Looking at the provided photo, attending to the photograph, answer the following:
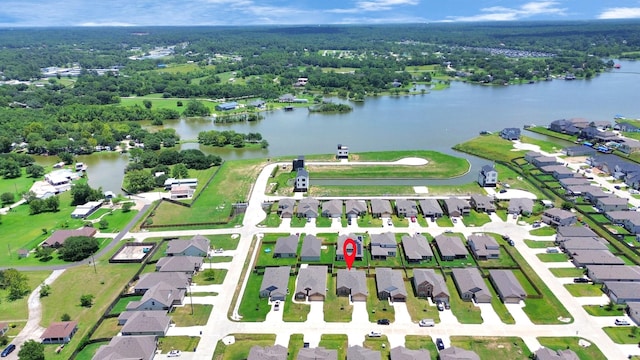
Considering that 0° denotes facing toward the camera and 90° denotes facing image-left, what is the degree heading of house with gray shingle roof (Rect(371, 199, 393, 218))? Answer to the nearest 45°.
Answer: approximately 0°

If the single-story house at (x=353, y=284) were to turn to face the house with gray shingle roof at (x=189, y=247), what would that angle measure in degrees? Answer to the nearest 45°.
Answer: approximately 90° to its right

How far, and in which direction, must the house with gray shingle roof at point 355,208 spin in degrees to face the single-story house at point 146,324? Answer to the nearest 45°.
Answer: approximately 45° to its right

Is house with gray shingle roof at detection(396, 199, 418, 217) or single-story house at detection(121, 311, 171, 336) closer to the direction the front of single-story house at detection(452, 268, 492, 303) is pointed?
the single-story house

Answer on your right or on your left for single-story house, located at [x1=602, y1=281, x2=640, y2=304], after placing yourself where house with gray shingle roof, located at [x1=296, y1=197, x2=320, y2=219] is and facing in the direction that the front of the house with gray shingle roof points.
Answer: on your left

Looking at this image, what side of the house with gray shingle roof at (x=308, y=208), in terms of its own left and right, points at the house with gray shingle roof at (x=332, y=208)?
left

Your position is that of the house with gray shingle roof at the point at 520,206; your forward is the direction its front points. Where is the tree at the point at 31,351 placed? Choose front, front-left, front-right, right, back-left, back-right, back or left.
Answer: front-right

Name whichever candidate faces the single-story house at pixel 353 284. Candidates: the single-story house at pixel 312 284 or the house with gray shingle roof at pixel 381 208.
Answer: the house with gray shingle roof

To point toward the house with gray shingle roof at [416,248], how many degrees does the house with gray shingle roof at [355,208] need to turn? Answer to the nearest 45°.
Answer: approximately 45° to its left

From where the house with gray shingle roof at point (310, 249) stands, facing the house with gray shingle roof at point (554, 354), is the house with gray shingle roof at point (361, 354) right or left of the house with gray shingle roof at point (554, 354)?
right
